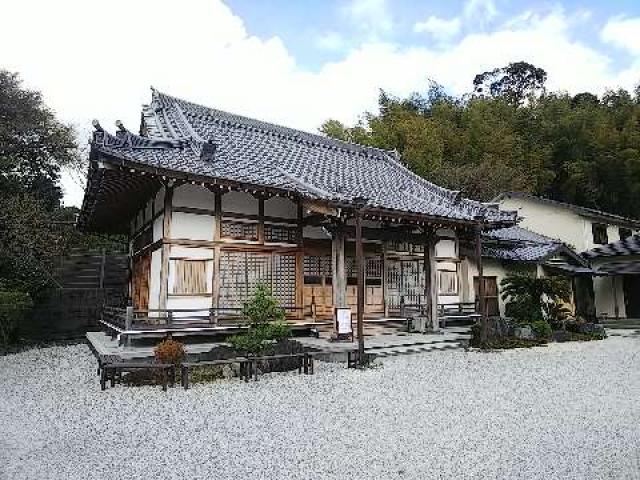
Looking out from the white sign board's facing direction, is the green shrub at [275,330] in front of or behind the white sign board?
in front

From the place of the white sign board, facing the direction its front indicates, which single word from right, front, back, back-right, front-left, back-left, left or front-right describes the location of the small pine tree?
front-right

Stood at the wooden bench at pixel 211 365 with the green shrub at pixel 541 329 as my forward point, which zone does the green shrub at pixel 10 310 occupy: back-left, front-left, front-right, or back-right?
back-left

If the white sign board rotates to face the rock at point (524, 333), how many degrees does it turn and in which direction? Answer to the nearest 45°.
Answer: approximately 135° to its left

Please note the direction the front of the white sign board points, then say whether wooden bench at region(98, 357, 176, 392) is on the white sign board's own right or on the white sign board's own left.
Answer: on the white sign board's own right

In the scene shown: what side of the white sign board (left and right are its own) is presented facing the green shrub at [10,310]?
right

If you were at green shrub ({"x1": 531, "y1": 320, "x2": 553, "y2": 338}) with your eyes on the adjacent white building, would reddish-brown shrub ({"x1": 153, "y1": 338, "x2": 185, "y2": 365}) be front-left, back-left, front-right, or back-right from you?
back-left

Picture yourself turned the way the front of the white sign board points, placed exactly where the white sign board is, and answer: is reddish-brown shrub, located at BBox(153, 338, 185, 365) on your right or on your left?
on your right

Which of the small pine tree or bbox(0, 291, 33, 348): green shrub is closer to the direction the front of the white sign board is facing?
the small pine tree

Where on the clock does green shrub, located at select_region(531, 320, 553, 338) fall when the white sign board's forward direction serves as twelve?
The green shrub is roughly at 8 o'clock from the white sign board.

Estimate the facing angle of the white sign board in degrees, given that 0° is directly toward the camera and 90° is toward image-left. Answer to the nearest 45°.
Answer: approximately 0°

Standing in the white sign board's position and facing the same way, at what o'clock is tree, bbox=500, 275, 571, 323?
The tree is roughly at 8 o'clock from the white sign board.
